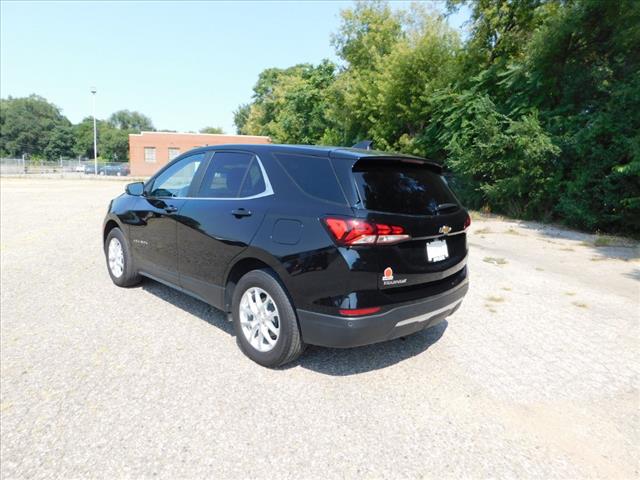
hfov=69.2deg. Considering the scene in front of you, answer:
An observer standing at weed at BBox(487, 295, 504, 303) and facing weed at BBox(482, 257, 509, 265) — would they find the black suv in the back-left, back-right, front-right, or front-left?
back-left

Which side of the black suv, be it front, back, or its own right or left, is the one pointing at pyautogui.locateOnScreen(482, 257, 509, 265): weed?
right

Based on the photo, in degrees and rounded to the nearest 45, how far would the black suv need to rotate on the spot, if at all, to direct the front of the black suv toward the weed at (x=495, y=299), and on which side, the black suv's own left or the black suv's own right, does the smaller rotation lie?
approximately 90° to the black suv's own right

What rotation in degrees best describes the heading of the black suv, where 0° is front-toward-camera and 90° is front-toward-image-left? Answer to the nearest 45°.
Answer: approximately 135°
